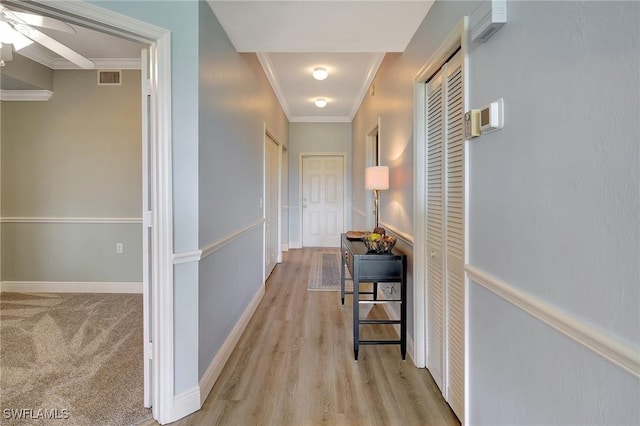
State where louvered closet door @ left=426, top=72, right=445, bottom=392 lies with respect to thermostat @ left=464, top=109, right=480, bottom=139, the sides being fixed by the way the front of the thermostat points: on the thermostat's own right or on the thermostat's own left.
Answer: on the thermostat's own right

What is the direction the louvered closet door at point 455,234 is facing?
to the viewer's left

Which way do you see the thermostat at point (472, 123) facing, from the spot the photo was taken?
facing the viewer and to the left of the viewer

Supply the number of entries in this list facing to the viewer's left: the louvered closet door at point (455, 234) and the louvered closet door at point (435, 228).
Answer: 2

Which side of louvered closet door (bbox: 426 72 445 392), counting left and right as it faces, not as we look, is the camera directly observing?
left

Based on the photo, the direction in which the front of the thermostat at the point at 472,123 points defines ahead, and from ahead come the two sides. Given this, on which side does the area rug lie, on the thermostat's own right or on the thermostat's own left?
on the thermostat's own right

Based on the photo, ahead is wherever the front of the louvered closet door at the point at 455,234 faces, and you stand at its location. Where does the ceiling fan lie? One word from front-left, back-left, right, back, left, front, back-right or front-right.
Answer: front

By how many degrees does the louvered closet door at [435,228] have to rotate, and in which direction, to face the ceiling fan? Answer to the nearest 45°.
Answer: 0° — it already faces it
